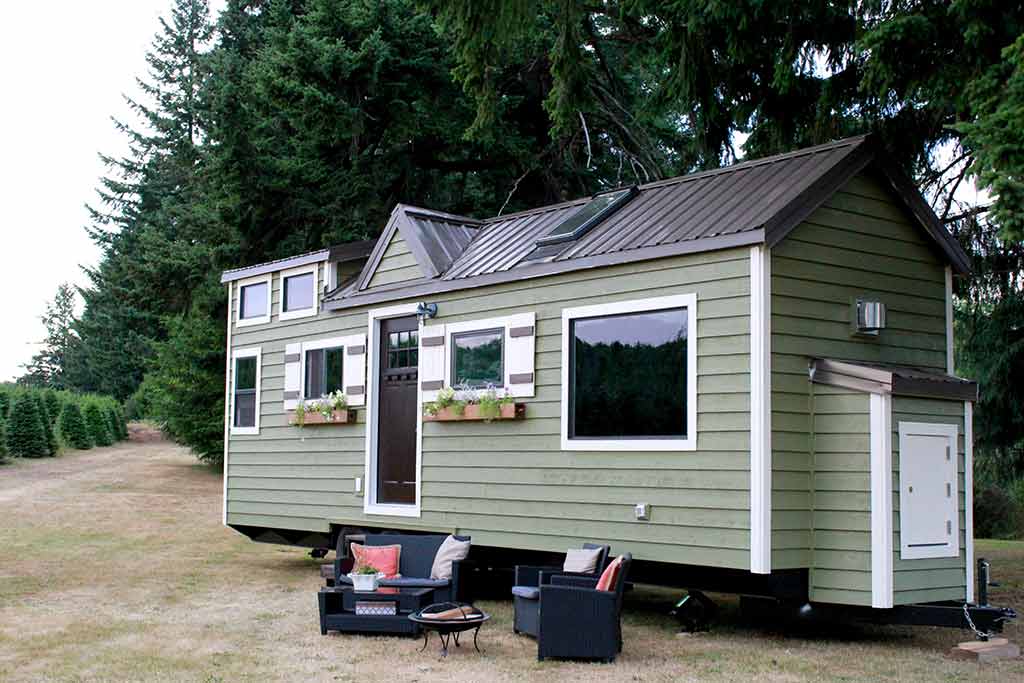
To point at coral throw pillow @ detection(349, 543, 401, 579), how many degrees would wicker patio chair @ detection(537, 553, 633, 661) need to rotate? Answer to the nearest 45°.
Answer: approximately 45° to its right

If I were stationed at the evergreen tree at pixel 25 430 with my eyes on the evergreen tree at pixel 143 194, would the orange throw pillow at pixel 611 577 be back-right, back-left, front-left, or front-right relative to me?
back-right

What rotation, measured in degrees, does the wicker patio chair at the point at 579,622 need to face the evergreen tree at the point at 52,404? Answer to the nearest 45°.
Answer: approximately 45° to its right

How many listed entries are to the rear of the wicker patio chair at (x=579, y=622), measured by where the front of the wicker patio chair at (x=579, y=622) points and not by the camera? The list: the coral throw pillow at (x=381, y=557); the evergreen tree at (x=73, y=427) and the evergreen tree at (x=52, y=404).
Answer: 0

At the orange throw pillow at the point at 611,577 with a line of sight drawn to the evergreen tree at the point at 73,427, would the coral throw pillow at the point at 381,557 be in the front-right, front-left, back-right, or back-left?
front-left

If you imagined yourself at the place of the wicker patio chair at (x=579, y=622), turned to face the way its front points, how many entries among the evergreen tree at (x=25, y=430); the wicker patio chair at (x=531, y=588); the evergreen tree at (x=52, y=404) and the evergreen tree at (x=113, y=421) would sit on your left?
0

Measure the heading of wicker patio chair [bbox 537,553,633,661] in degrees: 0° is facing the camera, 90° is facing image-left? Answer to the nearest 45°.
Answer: approximately 90°

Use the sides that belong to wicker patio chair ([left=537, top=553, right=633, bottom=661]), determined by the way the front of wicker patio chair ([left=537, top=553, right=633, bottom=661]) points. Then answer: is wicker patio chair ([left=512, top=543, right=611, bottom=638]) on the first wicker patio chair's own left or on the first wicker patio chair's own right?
on the first wicker patio chair's own right

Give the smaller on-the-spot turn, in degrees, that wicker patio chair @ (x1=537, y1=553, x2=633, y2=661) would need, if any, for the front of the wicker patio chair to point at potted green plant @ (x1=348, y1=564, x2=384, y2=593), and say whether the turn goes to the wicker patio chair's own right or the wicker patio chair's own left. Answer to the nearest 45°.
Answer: approximately 45° to the wicker patio chair's own right

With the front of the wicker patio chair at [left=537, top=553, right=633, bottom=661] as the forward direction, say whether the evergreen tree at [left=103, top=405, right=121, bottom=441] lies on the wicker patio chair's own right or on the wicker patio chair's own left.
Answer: on the wicker patio chair's own right

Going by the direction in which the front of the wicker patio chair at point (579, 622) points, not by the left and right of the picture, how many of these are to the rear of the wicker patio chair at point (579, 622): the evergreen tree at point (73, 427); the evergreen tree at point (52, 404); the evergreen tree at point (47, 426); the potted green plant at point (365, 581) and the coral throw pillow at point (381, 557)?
0

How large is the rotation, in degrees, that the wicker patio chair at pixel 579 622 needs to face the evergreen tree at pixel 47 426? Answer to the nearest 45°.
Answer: approximately 45° to its right

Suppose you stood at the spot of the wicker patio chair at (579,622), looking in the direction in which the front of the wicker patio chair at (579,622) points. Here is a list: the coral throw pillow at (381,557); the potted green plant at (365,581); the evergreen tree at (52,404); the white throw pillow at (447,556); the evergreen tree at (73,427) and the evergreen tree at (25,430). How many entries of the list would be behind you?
0

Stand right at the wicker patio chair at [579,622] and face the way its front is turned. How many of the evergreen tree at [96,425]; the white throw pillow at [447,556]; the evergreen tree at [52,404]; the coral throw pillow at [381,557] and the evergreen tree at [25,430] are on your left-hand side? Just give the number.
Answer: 0

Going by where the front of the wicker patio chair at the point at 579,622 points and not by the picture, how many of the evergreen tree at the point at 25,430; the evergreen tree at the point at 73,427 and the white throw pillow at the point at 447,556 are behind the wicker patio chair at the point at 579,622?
0

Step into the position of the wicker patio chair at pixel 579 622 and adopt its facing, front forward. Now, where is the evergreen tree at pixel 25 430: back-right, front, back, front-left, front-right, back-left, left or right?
front-right

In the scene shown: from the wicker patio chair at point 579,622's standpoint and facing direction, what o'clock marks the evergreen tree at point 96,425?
The evergreen tree is roughly at 2 o'clock from the wicker patio chair.

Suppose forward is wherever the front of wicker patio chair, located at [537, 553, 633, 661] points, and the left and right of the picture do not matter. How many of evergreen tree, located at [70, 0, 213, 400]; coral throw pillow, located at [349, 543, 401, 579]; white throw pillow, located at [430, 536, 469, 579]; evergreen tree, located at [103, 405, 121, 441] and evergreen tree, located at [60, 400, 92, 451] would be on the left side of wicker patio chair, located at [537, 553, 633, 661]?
0
